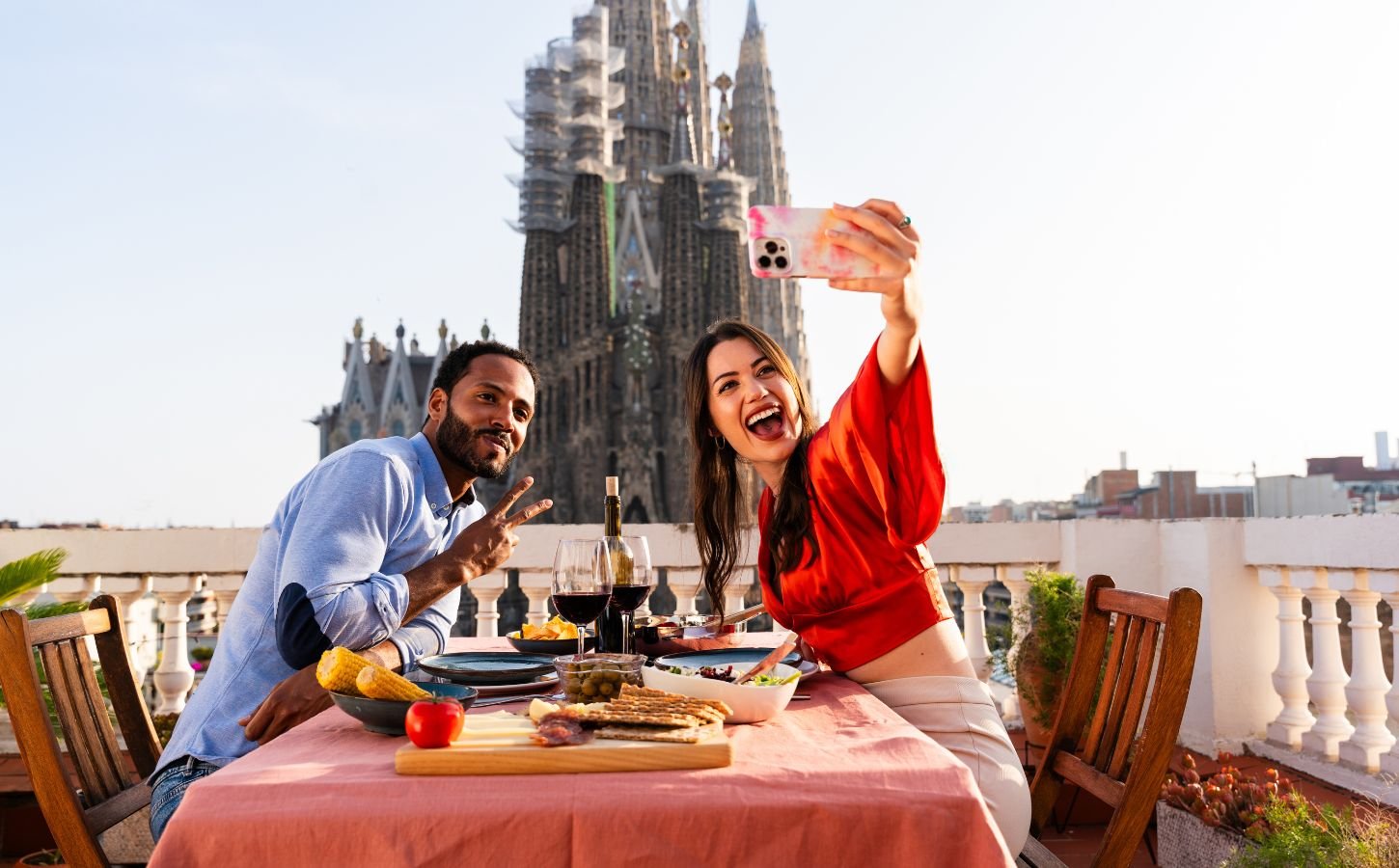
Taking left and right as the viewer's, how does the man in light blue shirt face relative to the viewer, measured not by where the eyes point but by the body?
facing the viewer and to the right of the viewer

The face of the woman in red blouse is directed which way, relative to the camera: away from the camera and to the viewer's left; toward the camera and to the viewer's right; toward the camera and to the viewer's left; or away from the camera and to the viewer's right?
toward the camera and to the viewer's right

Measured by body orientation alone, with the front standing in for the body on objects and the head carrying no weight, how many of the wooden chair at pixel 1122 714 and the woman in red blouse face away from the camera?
0

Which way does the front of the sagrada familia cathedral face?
toward the camera

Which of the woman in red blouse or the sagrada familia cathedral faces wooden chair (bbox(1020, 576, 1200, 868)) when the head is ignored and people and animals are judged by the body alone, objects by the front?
the sagrada familia cathedral

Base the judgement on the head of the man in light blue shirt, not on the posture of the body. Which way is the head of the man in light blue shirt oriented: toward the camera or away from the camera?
toward the camera

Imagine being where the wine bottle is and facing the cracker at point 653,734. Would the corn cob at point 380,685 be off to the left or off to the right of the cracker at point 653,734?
right

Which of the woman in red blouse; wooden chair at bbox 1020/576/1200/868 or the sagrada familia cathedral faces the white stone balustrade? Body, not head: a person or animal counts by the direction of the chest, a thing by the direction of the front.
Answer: the sagrada familia cathedral

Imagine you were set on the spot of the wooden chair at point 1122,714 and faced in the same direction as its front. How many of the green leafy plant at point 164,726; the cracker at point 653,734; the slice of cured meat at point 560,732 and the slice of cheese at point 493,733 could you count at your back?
0

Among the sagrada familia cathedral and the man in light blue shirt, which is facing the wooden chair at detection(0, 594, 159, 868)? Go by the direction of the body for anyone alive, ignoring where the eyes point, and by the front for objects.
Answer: the sagrada familia cathedral

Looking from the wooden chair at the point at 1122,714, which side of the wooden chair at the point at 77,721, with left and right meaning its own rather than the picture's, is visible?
front

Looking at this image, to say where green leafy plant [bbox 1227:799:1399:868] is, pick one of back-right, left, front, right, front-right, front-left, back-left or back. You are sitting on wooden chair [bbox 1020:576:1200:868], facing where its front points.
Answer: back

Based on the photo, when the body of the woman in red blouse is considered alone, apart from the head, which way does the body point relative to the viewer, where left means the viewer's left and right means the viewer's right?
facing the viewer and to the left of the viewer

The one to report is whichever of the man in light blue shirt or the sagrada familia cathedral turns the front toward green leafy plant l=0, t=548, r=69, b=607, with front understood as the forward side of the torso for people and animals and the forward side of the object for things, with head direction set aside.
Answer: the sagrada familia cathedral

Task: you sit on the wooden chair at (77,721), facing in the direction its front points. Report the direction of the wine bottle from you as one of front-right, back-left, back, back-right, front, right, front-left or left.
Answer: front

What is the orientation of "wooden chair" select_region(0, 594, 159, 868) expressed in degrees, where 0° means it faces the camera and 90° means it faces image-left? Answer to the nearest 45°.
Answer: approximately 315°

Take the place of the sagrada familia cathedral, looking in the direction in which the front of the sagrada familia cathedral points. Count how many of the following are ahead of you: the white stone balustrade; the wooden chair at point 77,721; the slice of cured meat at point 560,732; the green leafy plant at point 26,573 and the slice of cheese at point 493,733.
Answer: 5
